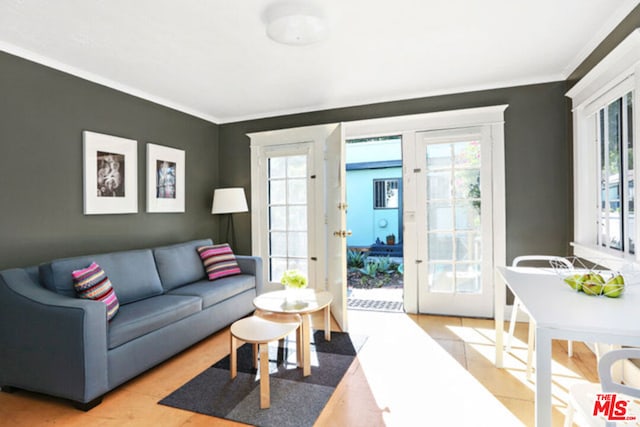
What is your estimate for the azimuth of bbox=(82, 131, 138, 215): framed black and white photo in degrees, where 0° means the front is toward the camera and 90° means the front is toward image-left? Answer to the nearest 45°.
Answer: approximately 315°

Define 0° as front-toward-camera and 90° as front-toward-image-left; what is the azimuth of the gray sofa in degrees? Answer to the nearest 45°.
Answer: approximately 315°

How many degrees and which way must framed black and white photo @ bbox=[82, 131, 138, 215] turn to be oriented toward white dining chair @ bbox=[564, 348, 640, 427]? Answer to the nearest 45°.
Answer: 0° — it already faces it

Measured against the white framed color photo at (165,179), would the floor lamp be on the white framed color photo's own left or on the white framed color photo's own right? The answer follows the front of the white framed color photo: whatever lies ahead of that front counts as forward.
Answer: on the white framed color photo's own left

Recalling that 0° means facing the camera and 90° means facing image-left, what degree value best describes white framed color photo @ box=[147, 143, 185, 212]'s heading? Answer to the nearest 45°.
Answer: approximately 315°

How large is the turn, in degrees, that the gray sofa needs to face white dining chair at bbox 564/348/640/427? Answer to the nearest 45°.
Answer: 0° — it already faces it
